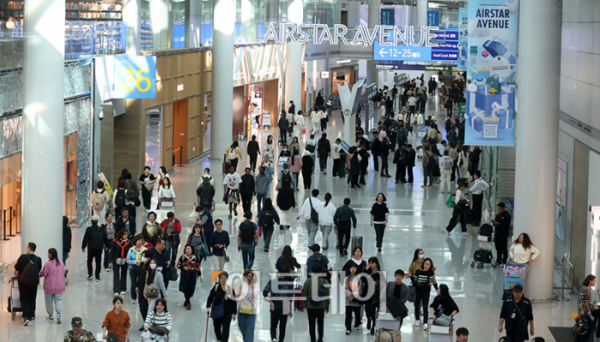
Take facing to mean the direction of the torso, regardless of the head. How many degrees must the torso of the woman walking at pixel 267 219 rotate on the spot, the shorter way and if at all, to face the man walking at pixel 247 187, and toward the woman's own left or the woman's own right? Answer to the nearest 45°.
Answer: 0° — they already face them

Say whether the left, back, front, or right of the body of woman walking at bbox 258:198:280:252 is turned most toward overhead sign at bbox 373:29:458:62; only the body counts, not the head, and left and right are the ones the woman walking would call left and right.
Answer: front

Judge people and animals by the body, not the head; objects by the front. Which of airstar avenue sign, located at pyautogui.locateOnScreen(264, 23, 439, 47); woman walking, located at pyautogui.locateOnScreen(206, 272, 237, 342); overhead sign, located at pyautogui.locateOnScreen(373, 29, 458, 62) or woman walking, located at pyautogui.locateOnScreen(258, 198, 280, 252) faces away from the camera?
woman walking, located at pyautogui.locateOnScreen(258, 198, 280, 252)

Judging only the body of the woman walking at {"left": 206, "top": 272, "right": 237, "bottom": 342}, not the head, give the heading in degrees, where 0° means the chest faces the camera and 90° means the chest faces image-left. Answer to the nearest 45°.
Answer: approximately 0°

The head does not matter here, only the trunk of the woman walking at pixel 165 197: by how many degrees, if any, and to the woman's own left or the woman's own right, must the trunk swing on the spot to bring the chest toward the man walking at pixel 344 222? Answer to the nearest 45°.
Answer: approximately 45° to the woman's own left

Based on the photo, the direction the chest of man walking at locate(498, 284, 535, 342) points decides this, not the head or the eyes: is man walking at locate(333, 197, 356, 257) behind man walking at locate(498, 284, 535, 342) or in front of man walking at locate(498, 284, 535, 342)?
behind

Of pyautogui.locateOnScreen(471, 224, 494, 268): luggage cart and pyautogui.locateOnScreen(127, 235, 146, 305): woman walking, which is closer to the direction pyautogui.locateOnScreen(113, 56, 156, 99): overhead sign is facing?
the woman walking

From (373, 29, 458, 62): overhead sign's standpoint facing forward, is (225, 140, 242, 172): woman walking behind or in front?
in front
